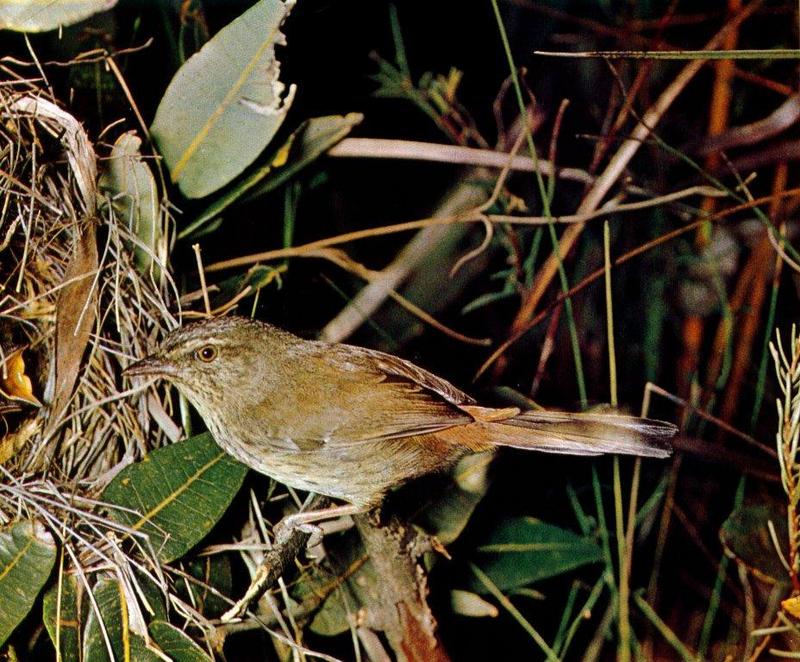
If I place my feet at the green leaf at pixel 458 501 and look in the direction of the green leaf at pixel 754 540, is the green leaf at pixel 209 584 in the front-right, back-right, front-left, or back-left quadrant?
back-right

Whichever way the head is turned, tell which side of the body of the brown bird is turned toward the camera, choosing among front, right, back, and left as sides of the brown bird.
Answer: left

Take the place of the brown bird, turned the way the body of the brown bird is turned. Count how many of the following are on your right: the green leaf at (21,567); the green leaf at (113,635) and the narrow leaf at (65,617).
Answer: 0
